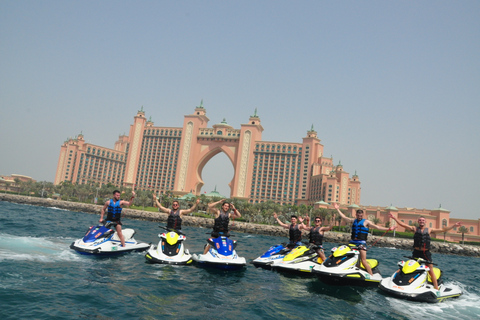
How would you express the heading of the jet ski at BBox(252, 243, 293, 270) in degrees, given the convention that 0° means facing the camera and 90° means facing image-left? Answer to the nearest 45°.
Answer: approximately 45°

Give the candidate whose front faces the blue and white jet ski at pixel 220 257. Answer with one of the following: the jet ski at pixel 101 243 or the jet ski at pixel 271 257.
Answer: the jet ski at pixel 271 257

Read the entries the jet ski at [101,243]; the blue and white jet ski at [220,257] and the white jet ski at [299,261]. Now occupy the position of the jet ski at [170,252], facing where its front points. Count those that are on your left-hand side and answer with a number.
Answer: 2

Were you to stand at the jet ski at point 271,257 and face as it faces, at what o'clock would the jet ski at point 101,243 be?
the jet ski at point 101,243 is roughly at 1 o'clock from the jet ski at point 271,257.

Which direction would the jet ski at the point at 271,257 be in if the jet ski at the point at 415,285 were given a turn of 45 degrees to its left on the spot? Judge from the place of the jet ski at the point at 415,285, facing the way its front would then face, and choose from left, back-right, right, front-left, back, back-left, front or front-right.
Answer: right

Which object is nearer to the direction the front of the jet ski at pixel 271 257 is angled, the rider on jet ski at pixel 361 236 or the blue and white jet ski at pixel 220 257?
the blue and white jet ski

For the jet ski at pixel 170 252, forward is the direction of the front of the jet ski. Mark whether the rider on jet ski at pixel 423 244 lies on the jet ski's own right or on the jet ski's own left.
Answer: on the jet ski's own left

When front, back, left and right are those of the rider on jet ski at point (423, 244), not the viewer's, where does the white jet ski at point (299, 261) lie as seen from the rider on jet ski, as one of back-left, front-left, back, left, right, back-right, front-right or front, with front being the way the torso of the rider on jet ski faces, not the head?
right

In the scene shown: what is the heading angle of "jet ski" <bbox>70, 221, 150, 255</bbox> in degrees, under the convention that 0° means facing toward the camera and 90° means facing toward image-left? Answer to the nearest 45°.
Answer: approximately 45°

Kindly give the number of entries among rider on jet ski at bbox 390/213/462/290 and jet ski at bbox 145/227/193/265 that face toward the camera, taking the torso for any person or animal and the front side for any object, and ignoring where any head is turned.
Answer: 2

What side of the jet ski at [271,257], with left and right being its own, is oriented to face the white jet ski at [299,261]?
left
